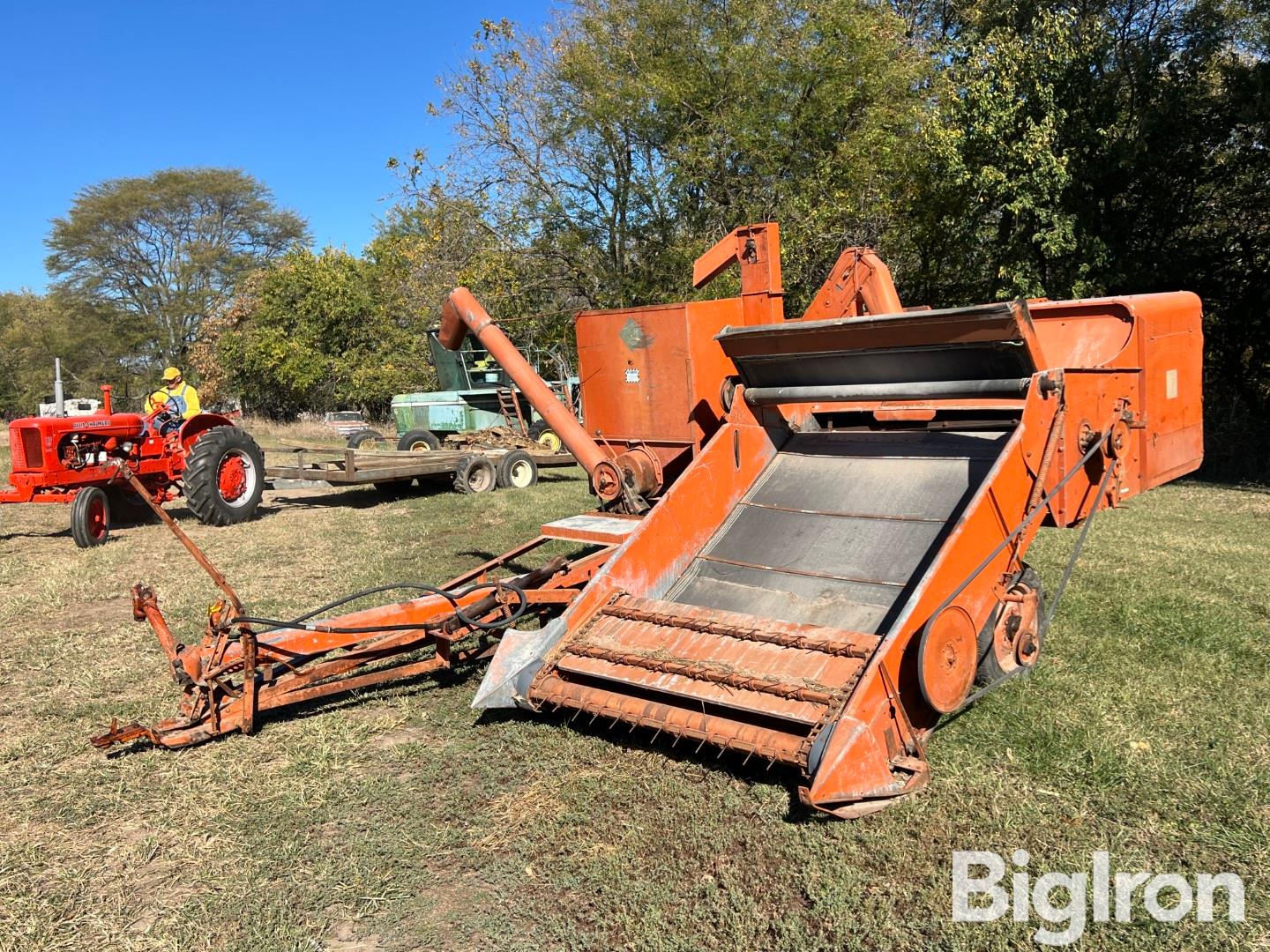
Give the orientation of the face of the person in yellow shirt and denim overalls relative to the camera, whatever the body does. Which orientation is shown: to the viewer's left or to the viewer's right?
to the viewer's left

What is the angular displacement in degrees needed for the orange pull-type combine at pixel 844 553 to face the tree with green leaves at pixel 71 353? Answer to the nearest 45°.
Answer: approximately 90° to its right

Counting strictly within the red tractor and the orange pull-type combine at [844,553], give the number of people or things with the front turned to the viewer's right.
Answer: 0

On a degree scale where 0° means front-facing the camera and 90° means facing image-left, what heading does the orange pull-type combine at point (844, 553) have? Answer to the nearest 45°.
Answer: approximately 45°

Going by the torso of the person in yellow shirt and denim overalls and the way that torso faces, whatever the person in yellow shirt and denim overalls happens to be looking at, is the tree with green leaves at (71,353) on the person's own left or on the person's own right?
on the person's own right

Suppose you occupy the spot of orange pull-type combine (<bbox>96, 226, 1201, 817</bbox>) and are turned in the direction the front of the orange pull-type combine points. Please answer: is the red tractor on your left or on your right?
on your right
